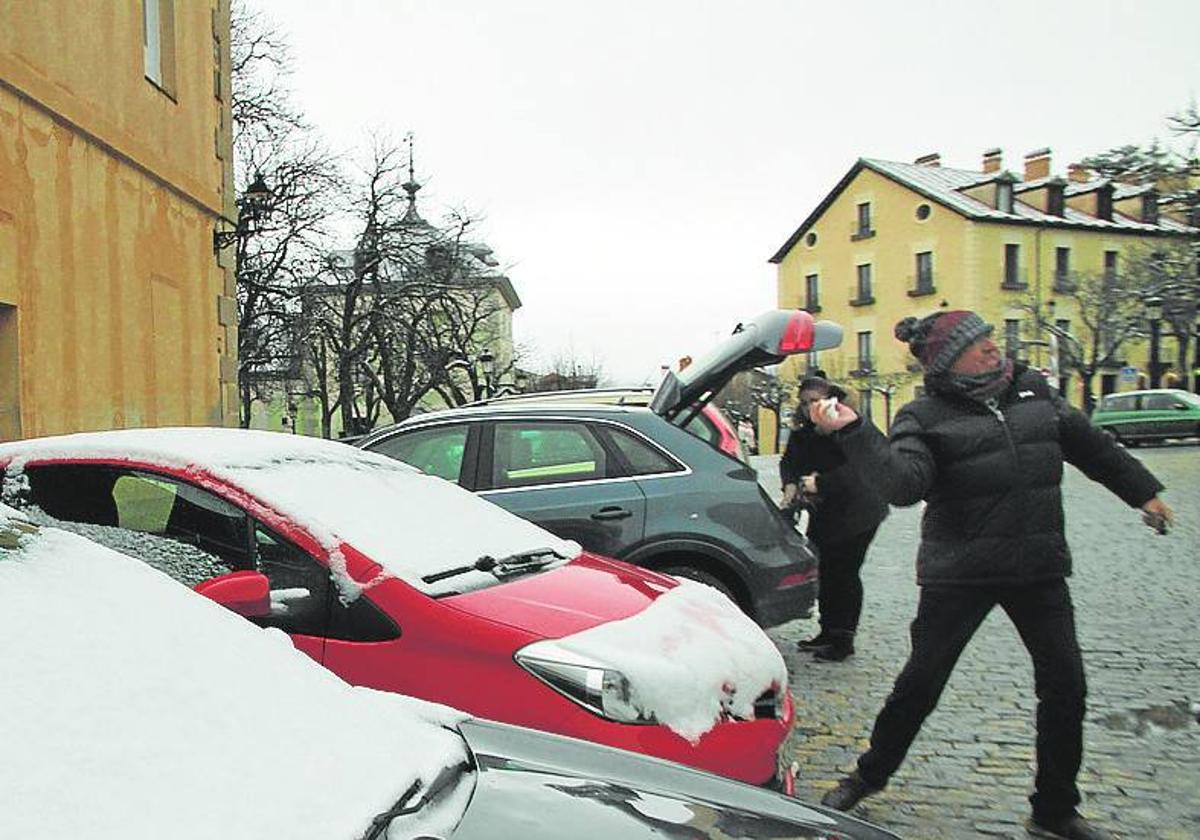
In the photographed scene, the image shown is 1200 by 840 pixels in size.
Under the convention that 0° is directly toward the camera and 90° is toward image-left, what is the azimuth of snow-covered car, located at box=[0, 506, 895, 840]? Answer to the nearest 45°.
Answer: approximately 315°

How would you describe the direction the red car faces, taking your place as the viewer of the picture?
facing the viewer and to the right of the viewer

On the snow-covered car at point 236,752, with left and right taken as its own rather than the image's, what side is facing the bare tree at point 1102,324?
left

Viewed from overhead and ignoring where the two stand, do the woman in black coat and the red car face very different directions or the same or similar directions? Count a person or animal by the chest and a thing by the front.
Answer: very different directions

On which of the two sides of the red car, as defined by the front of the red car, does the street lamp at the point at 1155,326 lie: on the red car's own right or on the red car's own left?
on the red car's own left

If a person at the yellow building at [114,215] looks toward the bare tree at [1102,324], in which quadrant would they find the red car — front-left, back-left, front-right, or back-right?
back-right

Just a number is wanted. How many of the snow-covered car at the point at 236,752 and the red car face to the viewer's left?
0
